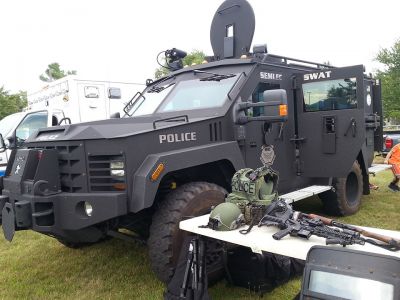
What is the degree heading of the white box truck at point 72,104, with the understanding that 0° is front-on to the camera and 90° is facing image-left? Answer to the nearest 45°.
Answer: approximately 45°

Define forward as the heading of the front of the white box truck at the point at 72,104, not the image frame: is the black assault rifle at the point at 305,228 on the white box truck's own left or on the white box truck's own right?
on the white box truck's own left

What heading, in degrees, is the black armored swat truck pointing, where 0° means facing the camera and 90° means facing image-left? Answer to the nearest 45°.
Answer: approximately 45°

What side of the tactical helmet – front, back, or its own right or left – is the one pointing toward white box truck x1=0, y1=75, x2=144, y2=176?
right

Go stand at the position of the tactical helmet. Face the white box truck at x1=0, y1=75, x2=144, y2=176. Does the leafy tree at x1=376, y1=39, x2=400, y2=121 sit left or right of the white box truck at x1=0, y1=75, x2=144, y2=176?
right

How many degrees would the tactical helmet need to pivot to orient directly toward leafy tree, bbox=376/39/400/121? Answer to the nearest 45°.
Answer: approximately 180°

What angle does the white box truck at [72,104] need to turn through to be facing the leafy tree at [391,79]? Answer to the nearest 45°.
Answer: approximately 180°

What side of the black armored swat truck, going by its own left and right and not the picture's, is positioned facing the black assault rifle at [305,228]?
left

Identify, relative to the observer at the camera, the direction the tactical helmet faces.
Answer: facing the viewer and to the left of the viewer
